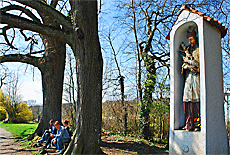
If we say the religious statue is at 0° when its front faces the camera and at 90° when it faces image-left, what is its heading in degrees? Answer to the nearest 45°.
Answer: approximately 45°

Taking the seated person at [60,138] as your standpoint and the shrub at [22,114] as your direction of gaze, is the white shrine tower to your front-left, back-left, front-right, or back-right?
back-right

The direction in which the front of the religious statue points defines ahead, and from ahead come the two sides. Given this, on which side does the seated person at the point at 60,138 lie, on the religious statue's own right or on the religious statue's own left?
on the religious statue's own right
